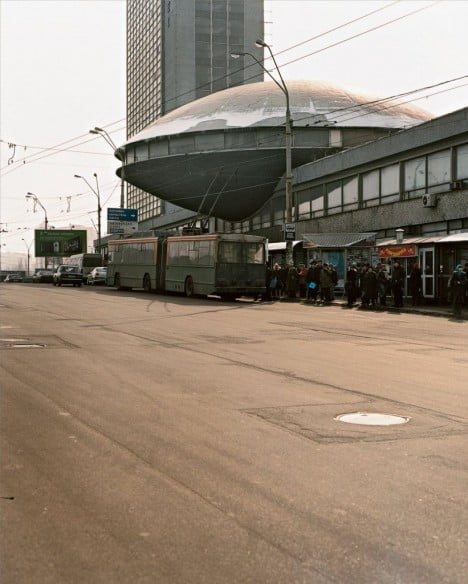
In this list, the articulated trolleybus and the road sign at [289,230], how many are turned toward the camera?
1

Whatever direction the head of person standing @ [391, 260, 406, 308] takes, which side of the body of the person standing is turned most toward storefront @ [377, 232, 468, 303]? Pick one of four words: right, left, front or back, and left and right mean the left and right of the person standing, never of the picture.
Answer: back

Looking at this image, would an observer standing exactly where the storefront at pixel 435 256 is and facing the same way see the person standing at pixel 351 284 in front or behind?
in front

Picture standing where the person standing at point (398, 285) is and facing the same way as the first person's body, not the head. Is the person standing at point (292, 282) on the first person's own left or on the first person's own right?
on the first person's own right

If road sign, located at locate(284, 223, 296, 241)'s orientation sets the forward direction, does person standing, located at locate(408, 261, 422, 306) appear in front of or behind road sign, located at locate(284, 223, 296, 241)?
in front

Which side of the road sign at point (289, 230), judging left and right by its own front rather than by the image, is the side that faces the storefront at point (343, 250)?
left

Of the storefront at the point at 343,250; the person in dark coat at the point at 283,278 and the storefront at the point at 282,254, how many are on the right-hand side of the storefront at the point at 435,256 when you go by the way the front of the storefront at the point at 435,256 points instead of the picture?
3
